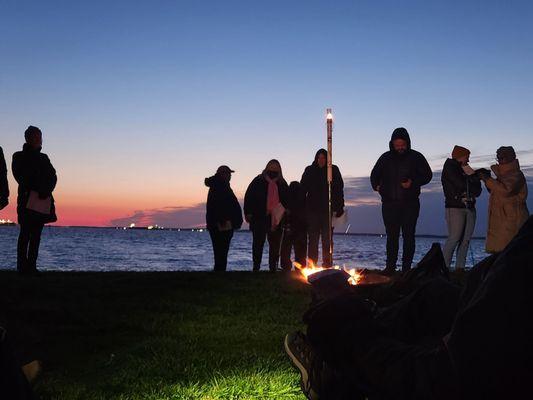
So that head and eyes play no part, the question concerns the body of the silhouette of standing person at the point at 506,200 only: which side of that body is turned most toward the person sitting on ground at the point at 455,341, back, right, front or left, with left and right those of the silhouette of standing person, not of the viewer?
left

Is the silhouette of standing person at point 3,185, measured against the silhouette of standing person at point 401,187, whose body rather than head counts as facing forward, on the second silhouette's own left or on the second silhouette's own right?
on the second silhouette's own right

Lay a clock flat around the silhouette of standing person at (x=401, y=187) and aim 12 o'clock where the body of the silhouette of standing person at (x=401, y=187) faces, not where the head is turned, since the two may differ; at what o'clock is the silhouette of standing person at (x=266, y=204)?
the silhouette of standing person at (x=266, y=204) is roughly at 4 o'clock from the silhouette of standing person at (x=401, y=187).

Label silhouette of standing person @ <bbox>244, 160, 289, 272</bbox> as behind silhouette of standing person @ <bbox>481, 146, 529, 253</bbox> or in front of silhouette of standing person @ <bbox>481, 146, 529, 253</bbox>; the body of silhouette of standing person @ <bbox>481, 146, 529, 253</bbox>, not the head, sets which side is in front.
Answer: in front

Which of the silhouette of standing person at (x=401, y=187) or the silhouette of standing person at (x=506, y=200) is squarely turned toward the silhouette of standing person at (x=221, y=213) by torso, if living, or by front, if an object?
the silhouette of standing person at (x=506, y=200)

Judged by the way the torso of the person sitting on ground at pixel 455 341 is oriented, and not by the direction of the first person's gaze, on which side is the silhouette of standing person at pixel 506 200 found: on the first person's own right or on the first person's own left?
on the first person's own right

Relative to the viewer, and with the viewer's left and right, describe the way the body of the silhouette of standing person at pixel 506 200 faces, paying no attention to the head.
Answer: facing to the left of the viewer

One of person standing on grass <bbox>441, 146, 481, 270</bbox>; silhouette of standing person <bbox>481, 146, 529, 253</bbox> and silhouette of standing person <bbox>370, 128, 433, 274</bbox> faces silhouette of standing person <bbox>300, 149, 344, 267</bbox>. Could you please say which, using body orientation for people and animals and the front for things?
silhouette of standing person <bbox>481, 146, 529, 253</bbox>

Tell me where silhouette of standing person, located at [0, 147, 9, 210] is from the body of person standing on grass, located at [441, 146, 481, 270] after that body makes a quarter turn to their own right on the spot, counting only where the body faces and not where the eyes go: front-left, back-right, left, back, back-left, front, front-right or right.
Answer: front

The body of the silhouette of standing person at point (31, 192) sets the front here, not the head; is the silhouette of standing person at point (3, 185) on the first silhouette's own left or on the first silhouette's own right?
on the first silhouette's own right
